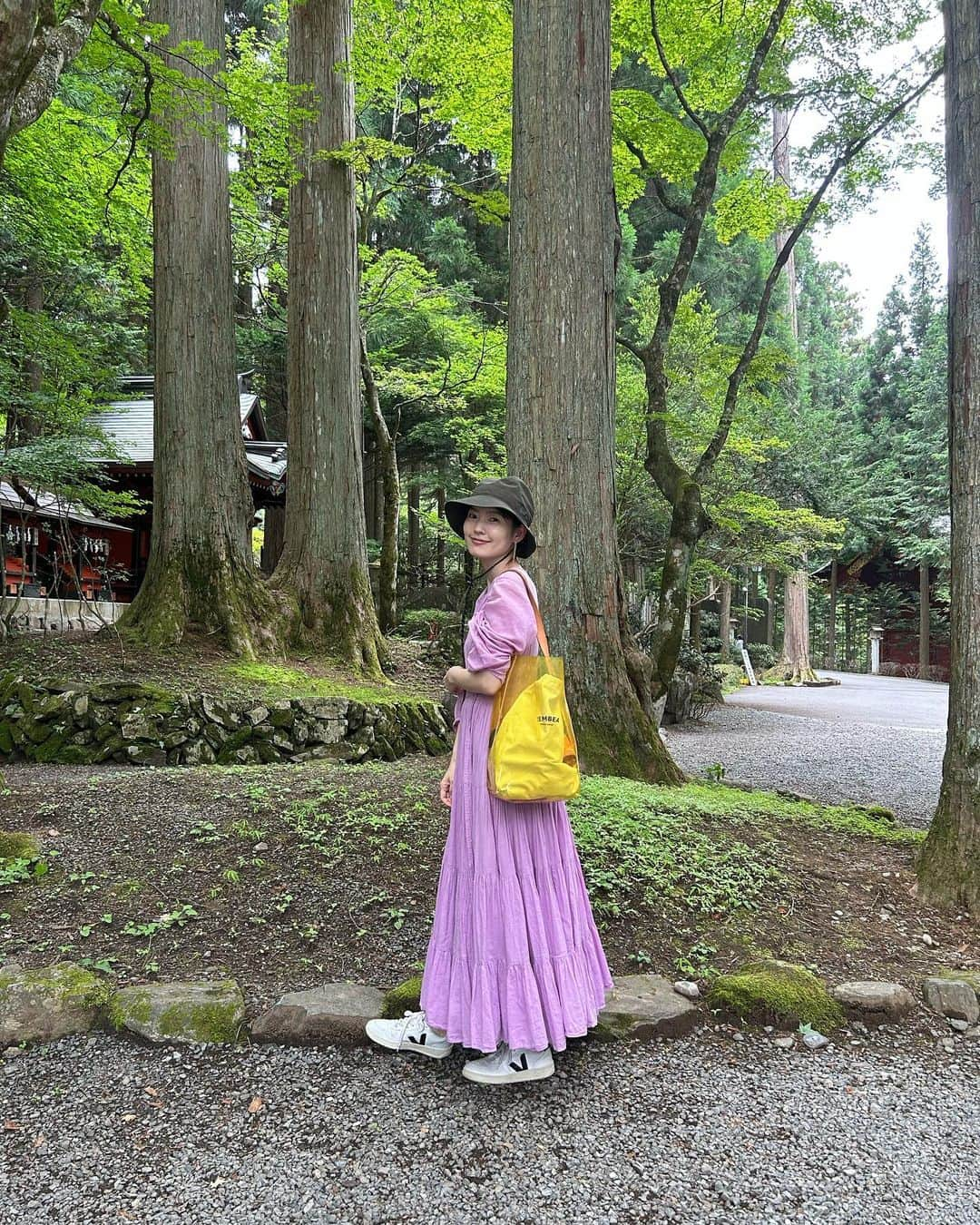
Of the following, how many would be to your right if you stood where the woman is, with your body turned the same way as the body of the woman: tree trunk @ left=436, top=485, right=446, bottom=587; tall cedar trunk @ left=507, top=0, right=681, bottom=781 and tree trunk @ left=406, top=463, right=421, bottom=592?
3

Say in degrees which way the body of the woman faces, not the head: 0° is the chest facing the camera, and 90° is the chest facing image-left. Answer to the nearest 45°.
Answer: approximately 90°

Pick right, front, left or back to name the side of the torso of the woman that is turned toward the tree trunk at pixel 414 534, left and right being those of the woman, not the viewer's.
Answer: right

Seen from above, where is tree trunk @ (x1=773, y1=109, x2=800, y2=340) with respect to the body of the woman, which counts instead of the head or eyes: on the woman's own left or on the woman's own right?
on the woman's own right

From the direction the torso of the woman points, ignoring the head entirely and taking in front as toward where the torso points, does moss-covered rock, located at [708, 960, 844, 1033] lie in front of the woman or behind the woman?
behind

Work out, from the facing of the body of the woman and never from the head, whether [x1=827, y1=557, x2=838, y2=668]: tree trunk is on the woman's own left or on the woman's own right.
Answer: on the woman's own right

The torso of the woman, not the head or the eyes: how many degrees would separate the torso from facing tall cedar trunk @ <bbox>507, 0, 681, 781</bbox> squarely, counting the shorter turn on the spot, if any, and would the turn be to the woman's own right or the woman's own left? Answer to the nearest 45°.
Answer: approximately 90° to the woman's own right

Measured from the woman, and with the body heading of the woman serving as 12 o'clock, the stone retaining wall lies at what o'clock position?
The stone retaining wall is roughly at 2 o'clock from the woman.

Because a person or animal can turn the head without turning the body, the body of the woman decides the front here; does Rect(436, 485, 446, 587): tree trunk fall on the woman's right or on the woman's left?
on the woman's right

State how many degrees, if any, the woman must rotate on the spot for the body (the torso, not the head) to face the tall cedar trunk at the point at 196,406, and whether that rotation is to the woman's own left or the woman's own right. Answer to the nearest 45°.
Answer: approximately 45° to the woman's own right

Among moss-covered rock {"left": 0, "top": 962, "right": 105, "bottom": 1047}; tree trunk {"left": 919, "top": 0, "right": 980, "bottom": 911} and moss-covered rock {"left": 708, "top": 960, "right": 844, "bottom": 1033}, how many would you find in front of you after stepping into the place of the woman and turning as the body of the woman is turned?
1
